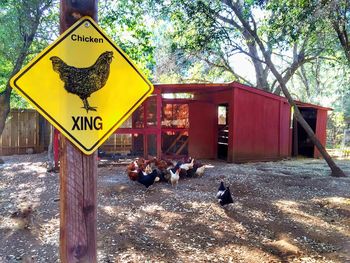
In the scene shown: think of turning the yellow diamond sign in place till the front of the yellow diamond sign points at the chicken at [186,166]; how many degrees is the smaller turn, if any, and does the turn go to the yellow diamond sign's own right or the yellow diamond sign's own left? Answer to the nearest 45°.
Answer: approximately 180°

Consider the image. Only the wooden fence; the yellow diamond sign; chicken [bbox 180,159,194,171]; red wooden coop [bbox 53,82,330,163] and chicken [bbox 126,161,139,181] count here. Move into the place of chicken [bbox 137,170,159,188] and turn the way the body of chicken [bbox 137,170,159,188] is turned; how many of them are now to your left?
1

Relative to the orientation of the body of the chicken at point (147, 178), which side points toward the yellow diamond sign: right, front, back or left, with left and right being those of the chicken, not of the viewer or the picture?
left

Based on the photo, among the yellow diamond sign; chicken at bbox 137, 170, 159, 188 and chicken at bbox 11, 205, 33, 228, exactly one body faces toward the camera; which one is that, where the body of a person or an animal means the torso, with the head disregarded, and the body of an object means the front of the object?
the yellow diamond sign

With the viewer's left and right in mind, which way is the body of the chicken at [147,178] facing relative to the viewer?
facing to the left of the viewer

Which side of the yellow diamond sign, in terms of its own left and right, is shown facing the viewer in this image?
front
